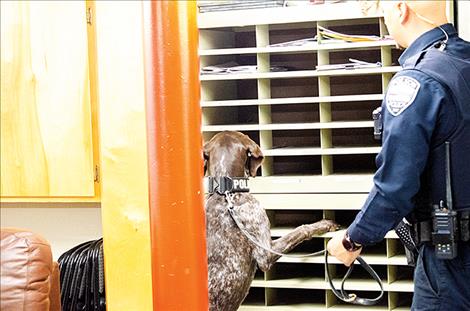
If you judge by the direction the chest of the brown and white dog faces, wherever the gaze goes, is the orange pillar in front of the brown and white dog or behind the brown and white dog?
behind

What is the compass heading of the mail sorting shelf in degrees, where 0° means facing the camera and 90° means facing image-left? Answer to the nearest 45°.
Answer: approximately 0°

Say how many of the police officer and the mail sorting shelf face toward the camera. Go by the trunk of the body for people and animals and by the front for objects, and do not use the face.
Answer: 1

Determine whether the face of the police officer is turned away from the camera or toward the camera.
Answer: away from the camera

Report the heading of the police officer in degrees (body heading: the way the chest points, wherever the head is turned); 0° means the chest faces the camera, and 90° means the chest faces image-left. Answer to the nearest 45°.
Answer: approximately 135°

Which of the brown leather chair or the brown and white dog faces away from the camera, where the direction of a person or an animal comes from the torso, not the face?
the brown and white dog

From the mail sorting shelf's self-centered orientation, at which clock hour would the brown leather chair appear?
The brown leather chair is roughly at 1 o'clock from the mail sorting shelf.

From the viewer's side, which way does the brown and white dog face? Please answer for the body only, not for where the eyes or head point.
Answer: away from the camera
